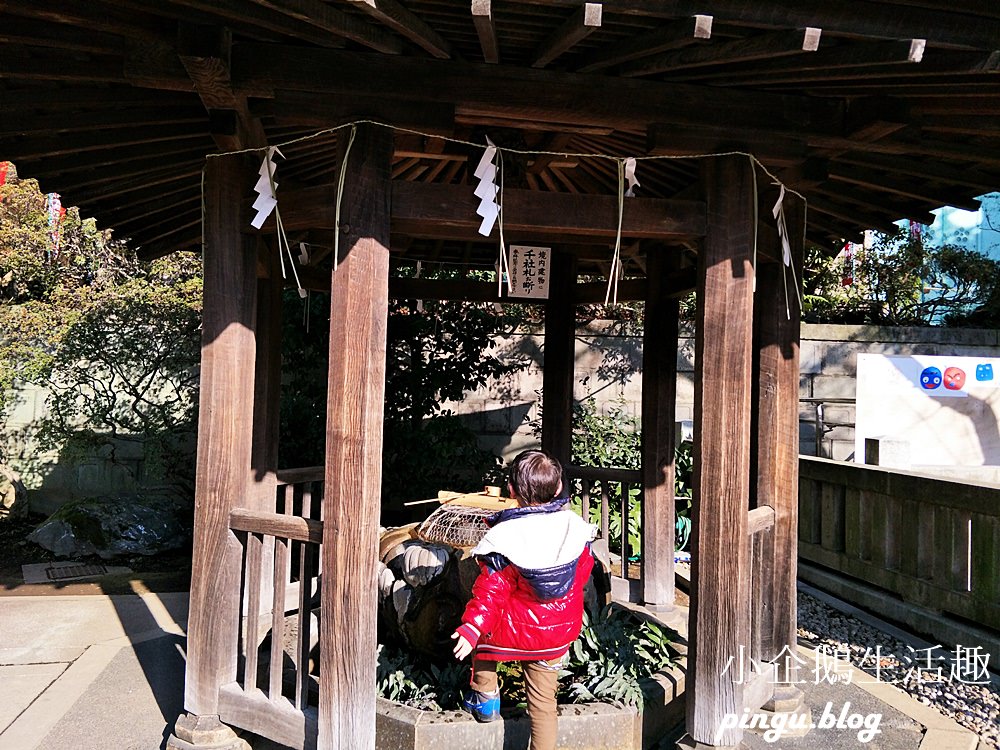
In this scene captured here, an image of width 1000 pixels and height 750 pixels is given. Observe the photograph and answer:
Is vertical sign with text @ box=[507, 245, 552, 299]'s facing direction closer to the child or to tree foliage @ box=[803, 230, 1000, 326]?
the child

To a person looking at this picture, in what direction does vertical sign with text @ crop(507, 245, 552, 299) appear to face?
facing the viewer

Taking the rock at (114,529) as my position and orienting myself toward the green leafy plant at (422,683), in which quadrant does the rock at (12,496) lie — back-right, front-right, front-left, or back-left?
back-right

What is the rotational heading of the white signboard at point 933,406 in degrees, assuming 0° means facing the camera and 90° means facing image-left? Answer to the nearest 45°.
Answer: approximately 0°

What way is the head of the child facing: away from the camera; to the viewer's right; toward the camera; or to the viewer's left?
away from the camera

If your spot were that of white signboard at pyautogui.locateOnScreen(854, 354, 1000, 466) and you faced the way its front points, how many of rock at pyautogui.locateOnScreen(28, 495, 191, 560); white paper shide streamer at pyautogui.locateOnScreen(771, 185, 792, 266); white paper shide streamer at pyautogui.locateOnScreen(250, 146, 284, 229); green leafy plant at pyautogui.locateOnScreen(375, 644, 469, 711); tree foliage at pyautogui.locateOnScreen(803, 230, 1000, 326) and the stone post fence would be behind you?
1

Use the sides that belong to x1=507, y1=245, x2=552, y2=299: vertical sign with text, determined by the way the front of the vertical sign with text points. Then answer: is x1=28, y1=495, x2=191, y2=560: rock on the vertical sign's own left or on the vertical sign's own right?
on the vertical sign's own right

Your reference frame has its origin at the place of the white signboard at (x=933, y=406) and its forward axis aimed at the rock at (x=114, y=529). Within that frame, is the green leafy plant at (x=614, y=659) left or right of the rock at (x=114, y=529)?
left

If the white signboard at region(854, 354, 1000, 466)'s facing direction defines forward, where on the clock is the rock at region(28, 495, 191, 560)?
The rock is roughly at 2 o'clock from the white signboard.

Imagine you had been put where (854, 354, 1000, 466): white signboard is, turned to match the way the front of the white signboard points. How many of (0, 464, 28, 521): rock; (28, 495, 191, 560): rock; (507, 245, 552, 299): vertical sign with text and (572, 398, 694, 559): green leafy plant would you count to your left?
0

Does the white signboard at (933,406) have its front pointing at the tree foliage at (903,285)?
no

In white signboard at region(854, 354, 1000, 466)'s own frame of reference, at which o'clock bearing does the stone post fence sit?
The stone post fence is roughly at 12 o'clock from the white signboard.

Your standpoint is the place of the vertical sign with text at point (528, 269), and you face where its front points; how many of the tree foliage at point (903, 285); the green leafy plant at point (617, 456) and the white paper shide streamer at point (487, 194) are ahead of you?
1

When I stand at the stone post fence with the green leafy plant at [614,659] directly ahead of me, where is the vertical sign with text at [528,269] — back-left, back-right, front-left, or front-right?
front-right

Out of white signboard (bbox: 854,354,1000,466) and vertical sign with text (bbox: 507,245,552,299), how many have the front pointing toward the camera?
2

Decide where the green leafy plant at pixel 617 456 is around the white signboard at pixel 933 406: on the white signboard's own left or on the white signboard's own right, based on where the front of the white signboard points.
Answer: on the white signboard's own right

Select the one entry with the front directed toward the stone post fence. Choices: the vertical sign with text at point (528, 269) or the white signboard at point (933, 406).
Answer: the white signboard

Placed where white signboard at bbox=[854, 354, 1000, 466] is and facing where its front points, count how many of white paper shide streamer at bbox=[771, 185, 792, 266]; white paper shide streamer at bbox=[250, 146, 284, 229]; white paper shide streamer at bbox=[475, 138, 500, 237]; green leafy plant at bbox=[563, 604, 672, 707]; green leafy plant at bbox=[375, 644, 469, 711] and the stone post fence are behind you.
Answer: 0

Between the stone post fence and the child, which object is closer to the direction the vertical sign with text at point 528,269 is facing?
the child

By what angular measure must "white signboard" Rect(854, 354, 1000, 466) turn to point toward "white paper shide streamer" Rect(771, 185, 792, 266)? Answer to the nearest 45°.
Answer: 0° — it already faces it

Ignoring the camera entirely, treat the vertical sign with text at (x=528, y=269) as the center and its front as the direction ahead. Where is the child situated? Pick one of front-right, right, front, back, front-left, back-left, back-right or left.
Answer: front

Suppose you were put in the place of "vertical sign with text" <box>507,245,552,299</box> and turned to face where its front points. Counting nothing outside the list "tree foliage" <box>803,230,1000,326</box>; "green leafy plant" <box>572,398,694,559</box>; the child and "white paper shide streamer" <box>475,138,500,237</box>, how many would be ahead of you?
2
